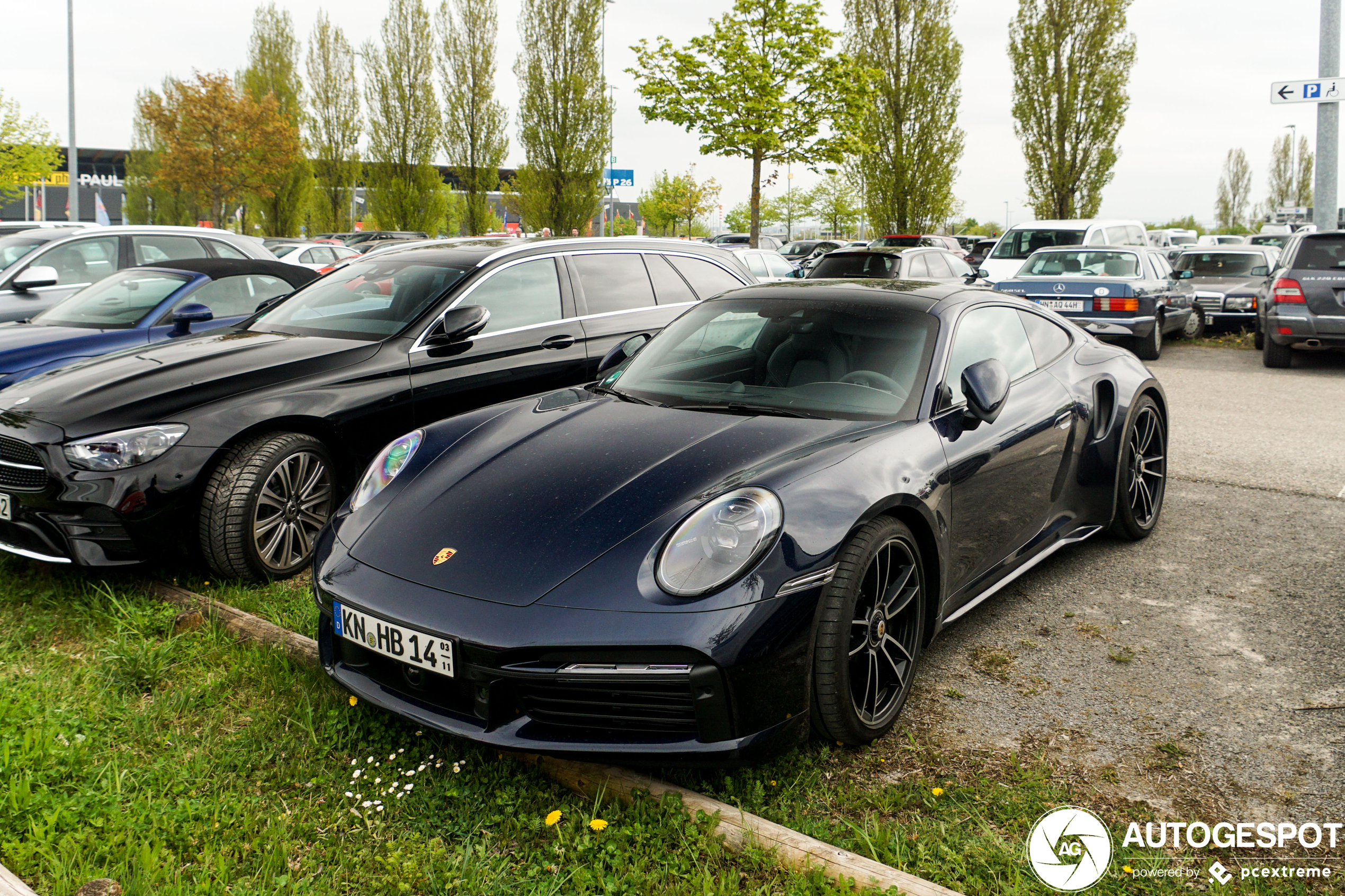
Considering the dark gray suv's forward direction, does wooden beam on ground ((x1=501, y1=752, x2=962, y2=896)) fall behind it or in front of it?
behind

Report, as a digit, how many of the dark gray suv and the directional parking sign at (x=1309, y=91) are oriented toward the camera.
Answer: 1

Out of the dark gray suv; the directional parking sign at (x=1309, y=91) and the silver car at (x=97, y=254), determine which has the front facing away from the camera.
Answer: the dark gray suv

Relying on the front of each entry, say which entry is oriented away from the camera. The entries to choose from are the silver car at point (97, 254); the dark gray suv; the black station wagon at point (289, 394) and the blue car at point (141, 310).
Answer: the dark gray suv

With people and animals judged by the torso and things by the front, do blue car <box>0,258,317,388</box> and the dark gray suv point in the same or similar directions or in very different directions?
very different directions

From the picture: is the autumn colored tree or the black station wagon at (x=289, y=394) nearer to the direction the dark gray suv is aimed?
the autumn colored tree

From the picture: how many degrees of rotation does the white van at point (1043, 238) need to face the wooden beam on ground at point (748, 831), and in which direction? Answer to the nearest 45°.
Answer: approximately 45° to its left

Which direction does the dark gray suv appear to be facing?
away from the camera

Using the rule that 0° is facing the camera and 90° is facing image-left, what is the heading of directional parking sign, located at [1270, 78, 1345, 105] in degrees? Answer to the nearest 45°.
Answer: approximately 0°

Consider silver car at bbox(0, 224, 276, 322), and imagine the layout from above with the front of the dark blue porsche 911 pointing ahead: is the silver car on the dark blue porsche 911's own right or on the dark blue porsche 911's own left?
on the dark blue porsche 911's own right

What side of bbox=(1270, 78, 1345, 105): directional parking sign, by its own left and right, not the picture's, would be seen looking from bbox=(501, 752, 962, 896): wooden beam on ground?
front

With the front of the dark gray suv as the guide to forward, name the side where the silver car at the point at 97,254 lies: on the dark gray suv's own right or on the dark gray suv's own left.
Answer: on the dark gray suv's own left

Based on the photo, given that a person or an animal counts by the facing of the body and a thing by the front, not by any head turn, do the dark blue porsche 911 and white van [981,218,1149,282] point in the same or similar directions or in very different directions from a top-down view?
same or similar directions

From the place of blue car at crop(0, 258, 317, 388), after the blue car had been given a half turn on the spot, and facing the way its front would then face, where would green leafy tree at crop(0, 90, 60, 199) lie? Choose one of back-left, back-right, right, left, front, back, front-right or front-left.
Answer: front-left

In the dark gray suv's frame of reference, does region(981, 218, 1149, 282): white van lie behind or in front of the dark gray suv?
in front

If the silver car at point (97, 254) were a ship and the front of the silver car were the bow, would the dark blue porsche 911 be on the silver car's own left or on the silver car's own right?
on the silver car's own left
